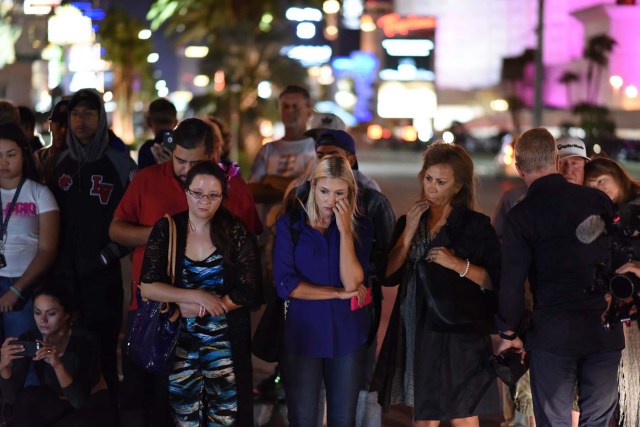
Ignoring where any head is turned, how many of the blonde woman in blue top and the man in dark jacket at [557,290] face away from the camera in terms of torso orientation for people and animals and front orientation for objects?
1

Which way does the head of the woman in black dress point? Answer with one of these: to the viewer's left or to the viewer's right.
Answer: to the viewer's left

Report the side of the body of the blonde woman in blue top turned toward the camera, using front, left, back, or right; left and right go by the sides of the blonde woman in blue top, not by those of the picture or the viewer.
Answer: front

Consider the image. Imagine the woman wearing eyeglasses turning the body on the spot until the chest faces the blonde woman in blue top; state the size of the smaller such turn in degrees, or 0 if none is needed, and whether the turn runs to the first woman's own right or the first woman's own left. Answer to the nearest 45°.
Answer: approximately 90° to the first woman's own left

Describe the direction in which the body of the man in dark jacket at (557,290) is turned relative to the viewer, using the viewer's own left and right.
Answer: facing away from the viewer

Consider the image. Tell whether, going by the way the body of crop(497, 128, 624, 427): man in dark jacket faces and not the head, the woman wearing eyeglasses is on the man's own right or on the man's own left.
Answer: on the man's own left

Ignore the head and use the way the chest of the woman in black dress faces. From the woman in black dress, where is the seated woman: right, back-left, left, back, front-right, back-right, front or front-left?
front-right

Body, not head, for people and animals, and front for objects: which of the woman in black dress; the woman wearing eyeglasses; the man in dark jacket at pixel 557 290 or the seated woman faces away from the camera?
the man in dark jacket

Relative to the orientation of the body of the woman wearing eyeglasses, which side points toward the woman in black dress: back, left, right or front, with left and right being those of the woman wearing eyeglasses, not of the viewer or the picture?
left

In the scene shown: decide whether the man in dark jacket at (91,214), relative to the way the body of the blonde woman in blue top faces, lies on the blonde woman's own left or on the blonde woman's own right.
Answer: on the blonde woman's own right

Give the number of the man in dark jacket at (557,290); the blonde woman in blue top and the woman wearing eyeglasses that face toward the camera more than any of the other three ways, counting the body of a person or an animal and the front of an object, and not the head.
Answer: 2

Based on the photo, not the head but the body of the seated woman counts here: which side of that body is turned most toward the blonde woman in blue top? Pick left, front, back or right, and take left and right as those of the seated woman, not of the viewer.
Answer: left

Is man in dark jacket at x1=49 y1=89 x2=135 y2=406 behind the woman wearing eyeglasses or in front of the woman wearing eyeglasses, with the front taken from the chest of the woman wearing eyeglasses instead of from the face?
behind

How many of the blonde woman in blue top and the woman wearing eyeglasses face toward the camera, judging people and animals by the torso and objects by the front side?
2
